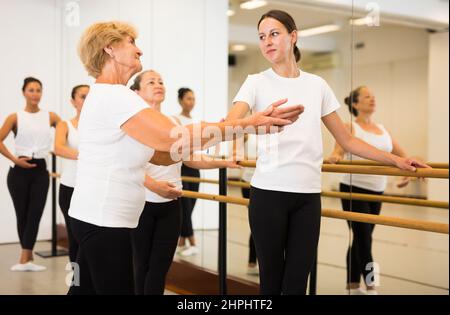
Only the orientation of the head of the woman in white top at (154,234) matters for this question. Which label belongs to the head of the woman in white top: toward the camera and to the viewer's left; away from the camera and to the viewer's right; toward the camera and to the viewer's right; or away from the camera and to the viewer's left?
toward the camera and to the viewer's right

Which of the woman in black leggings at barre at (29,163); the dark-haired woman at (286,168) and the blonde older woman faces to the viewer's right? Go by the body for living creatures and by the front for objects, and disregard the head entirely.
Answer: the blonde older woman

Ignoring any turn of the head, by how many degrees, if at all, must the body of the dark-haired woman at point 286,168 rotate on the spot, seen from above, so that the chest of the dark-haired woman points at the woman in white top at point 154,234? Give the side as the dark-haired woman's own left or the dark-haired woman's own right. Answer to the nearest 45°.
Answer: approximately 135° to the dark-haired woman's own right

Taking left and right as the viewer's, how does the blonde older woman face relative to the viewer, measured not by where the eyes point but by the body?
facing to the right of the viewer

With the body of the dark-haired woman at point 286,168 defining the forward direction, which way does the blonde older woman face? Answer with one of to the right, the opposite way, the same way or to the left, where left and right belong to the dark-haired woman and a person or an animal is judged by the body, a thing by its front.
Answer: to the left

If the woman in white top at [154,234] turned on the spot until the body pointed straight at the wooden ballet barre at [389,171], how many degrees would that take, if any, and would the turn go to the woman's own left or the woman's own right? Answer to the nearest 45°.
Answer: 0° — they already face it

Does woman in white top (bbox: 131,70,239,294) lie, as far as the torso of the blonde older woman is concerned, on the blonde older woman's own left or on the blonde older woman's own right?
on the blonde older woman's own left

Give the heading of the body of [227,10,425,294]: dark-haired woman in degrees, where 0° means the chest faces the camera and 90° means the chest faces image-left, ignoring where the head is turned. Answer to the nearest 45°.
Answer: approximately 0°

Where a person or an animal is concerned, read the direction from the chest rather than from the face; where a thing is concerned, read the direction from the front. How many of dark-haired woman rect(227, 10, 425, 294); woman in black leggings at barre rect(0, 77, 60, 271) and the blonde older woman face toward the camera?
2

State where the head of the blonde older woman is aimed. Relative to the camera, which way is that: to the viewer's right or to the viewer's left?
to the viewer's right
